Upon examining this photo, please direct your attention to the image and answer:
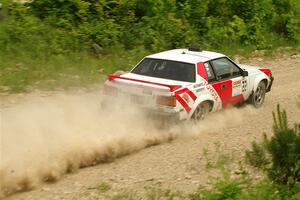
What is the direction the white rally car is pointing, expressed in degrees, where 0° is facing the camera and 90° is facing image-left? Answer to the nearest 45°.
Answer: approximately 225°

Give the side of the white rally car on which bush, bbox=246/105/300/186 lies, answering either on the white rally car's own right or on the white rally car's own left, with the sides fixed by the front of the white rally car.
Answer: on the white rally car's own right

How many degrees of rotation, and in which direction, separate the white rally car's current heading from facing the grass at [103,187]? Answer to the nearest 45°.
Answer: approximately 135° to its right
